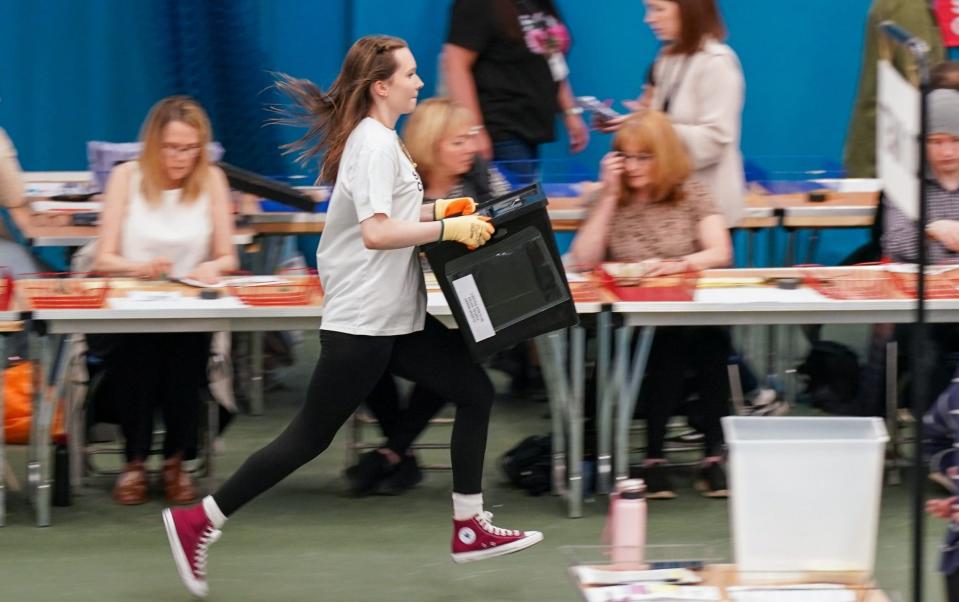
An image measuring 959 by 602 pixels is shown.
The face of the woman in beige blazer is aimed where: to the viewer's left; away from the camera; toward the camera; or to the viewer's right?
to the viewer's left

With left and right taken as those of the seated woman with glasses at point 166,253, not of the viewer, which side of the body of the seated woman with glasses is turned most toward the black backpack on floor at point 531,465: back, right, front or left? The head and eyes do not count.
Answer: left

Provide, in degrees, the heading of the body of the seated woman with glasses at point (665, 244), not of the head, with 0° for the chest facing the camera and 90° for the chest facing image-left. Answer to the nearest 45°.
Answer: approximately 0°

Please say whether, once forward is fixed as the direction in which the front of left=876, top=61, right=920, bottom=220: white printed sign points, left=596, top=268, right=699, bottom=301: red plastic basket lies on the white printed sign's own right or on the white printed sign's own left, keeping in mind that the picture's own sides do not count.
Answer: on the white printed sign's own right

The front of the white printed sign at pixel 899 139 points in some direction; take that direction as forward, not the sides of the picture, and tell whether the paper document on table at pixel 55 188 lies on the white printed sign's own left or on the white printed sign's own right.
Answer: on the white printed sign's own right

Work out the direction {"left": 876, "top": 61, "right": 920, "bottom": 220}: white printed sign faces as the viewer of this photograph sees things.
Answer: facing the viewer and to the left of the viewer

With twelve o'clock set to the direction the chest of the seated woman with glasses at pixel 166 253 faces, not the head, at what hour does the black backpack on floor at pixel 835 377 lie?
The black backpack on floor is roughly at 9 o'clock from the seated woman with glasses.

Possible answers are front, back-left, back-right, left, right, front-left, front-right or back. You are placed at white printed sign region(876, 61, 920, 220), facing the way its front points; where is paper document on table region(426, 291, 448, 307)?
right

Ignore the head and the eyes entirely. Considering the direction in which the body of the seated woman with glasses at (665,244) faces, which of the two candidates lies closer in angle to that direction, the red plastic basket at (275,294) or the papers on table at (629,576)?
the papers on table
